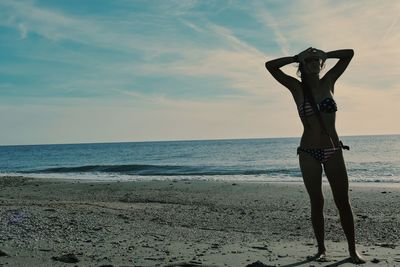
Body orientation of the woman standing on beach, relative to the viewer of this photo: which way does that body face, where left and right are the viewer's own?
facing the viewer

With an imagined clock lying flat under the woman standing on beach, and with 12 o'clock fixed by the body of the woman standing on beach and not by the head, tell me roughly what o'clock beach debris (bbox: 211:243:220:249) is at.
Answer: The beach debris is roughly at 4 o'clock from the woman standing on beach.

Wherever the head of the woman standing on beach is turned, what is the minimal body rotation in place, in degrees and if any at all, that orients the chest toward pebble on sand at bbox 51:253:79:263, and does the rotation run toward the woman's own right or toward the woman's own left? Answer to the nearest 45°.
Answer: approximately 90° to the woman's own right

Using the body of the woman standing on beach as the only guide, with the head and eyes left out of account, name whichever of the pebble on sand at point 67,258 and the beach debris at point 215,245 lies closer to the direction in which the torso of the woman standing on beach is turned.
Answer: the pebble on sand

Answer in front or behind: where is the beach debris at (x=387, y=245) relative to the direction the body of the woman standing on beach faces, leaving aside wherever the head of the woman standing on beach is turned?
behind

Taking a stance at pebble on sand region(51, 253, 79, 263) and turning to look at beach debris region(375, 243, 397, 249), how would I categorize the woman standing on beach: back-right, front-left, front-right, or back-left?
front-right

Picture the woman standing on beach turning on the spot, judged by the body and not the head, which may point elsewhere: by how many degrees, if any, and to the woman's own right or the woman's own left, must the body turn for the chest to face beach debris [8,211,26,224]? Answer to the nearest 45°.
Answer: approximately 90° to the woman's own right

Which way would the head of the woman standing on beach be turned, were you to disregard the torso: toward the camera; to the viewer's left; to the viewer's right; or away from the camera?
toward the camera

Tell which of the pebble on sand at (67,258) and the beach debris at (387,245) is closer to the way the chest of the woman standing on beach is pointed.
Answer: the pebble on sand
